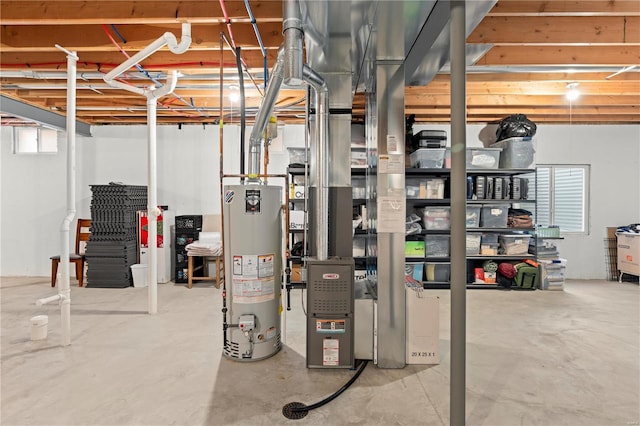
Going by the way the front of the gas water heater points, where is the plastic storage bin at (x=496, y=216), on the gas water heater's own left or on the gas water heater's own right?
on the gas water heater's own left

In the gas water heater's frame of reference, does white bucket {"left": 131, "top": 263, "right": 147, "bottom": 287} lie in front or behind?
behind

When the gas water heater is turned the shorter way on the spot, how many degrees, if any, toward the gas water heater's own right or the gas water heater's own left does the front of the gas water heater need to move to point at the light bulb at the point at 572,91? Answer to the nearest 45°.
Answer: approximately 90° to the gas water heater's own left

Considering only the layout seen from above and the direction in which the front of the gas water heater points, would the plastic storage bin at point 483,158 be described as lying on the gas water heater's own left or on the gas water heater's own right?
on the gas water heater's own left

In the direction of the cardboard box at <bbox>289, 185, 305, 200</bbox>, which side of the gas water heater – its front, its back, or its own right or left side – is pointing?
back

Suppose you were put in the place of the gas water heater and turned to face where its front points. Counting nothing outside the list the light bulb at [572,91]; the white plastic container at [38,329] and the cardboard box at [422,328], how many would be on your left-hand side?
2

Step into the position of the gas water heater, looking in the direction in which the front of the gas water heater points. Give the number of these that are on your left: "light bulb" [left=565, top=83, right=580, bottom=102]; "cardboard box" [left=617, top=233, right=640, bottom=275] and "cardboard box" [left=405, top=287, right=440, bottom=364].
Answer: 3

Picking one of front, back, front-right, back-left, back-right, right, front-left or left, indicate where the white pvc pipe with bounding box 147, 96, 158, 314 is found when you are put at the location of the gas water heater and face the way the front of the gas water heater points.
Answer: back-right

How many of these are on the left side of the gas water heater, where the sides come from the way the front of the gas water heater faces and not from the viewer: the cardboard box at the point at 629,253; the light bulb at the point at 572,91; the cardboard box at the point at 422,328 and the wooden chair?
3

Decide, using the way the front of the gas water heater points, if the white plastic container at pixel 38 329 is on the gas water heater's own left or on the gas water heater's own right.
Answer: on the gas water heater's own right

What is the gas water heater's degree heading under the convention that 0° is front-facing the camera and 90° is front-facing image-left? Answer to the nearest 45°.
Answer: approximately 0°

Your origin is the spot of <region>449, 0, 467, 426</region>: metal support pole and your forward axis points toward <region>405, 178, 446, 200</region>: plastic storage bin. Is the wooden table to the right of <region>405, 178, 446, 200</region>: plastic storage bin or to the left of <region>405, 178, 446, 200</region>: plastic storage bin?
left

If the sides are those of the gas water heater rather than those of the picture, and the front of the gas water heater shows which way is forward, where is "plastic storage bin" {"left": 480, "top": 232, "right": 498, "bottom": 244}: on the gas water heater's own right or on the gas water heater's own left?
on the gas water heater's own left

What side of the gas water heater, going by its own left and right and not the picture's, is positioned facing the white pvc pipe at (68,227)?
right

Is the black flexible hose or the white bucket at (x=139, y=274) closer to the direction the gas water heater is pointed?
the black flexible hose

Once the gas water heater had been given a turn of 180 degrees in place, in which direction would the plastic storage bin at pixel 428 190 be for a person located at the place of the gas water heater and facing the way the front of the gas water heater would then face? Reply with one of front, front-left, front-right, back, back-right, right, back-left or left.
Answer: front-right
